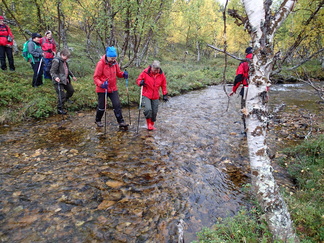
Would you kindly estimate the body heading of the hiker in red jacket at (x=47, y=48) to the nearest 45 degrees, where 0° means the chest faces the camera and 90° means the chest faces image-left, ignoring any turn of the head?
approximately 315°

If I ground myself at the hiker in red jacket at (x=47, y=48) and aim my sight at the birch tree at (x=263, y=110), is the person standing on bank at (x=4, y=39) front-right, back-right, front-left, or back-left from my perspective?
back-right

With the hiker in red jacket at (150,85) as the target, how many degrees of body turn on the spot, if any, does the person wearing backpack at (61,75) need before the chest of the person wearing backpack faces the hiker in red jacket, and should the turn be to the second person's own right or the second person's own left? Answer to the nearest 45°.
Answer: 0° — they already face them

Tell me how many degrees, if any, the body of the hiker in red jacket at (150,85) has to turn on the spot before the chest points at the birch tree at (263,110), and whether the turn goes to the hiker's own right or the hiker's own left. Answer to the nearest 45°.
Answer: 0° — they already face it

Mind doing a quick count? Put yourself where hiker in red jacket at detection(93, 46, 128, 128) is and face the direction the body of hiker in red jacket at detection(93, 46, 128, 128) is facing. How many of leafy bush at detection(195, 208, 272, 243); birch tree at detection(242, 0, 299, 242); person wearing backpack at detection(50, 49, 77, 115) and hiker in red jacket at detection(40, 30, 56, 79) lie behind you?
2

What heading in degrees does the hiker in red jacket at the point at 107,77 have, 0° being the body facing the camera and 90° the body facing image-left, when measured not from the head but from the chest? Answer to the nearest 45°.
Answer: approximately 315°

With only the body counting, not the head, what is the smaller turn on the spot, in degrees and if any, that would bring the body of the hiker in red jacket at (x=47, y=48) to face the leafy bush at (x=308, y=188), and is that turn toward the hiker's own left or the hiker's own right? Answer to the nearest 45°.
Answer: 0° — they already face it

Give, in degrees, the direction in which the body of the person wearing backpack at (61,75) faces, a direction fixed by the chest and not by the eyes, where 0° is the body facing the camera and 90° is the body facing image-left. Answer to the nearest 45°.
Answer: approximately 315°

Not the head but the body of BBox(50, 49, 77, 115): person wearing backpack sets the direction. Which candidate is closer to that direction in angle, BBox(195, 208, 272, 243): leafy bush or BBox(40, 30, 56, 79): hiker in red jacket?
the leafy bush
